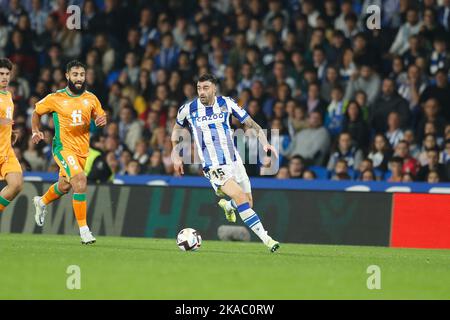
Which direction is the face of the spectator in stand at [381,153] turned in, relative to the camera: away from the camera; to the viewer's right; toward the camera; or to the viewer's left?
toward the camera

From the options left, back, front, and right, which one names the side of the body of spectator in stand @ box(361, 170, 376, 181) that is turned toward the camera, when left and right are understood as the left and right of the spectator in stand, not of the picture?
front

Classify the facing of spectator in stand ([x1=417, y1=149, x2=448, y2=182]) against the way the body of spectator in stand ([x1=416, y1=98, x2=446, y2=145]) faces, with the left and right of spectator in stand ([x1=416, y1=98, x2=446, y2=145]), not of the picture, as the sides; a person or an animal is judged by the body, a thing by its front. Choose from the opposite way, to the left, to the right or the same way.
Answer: the same way

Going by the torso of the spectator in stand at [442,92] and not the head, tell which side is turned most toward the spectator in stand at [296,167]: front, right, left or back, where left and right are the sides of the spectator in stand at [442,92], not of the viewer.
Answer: right

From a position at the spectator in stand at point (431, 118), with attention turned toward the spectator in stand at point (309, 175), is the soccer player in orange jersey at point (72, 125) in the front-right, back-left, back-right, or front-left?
front-left

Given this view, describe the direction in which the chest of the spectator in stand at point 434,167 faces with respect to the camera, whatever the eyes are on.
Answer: toward the camera

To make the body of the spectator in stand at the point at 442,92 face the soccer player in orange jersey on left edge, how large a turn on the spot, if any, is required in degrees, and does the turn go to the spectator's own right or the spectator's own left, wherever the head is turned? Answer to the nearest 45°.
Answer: approximately 45° to the spectator's own right

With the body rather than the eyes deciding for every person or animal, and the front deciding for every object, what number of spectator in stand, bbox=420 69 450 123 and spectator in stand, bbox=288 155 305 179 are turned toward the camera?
2

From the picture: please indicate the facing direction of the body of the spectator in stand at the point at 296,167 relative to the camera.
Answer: toward the camera

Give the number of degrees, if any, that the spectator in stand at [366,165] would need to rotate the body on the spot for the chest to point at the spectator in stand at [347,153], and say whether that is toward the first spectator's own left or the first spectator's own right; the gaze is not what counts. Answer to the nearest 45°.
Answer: approximately 90° to the first spectator's own right

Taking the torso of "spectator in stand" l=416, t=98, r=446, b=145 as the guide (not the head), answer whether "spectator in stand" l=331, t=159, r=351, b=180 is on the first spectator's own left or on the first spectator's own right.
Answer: on the first spectator's own right

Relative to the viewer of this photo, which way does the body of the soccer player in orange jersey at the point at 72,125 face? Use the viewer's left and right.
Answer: facing the viewer and to the right of the viewer

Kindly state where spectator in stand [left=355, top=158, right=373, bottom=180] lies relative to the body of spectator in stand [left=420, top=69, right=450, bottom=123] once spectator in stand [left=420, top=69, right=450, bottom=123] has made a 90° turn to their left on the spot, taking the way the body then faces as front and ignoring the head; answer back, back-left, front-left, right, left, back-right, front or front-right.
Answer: back-right

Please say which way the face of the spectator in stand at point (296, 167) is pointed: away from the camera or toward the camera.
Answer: toward the camera

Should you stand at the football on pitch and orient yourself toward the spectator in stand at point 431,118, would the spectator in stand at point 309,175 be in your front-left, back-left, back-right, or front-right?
front-left

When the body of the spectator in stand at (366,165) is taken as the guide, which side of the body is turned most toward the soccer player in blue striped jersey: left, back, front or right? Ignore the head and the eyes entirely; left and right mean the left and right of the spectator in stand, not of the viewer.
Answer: front
